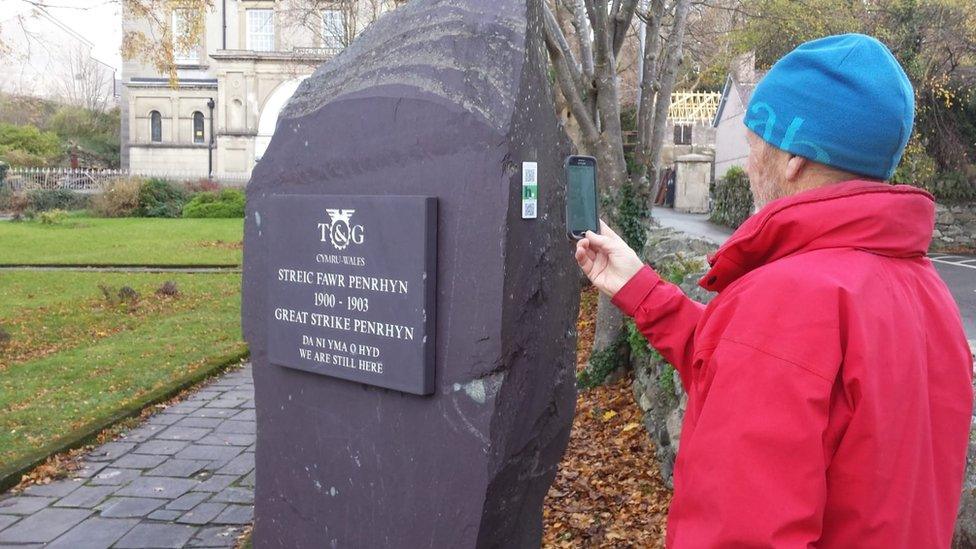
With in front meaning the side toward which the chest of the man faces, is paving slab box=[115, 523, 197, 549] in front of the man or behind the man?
in front

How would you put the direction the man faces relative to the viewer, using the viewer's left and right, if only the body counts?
facing away from the viewer and to the left of the viewer

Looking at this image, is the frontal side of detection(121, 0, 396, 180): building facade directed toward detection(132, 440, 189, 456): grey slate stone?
yes

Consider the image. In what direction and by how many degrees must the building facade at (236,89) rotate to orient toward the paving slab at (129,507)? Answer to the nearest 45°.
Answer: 0° — it already faces it

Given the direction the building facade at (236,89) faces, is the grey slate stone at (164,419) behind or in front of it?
in front

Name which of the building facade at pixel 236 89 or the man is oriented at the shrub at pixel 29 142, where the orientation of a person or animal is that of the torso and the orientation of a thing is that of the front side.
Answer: the man

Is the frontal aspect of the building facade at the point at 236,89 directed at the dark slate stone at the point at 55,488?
yes

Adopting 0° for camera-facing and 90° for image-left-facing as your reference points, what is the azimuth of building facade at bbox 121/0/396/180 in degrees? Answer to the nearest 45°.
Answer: approximately 0°

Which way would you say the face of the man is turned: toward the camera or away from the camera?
away from the camera

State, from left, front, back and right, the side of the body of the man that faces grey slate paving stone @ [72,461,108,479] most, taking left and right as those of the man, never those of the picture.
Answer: front

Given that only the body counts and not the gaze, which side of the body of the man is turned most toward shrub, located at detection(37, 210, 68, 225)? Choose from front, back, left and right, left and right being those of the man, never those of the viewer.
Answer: front

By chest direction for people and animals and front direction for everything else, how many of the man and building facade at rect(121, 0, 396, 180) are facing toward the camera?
1
